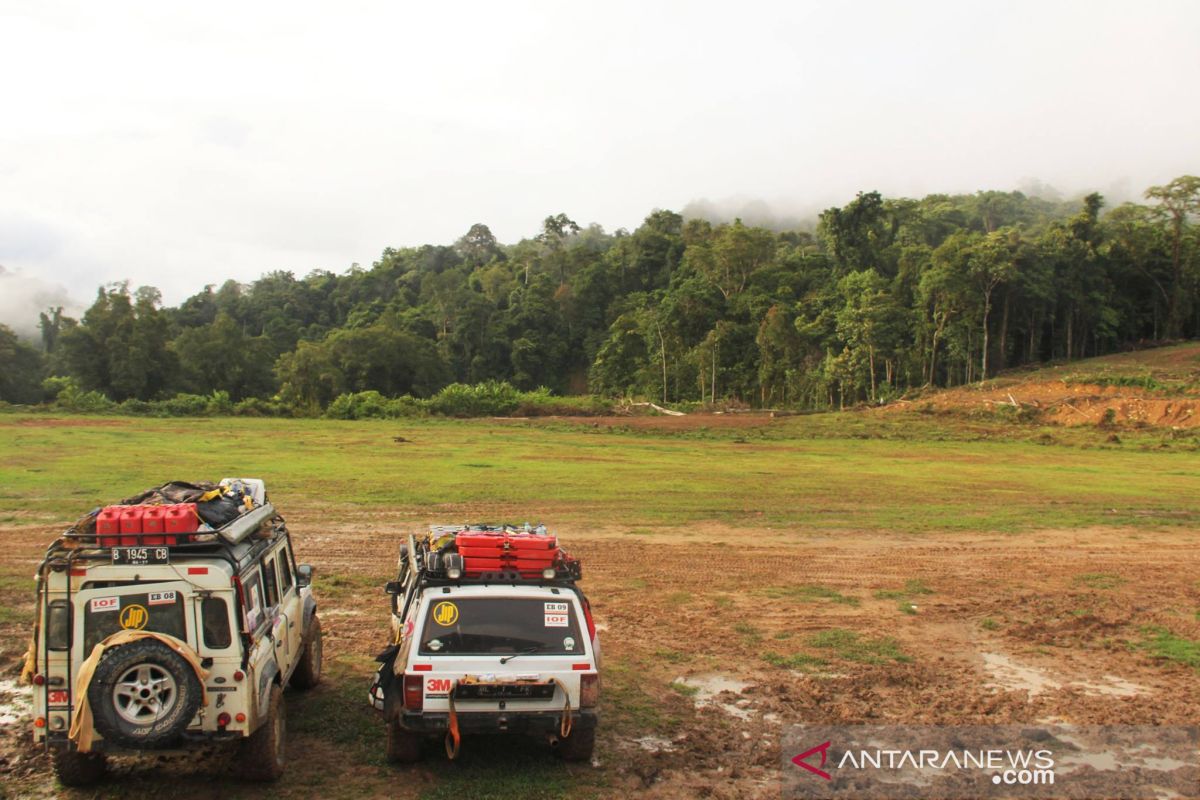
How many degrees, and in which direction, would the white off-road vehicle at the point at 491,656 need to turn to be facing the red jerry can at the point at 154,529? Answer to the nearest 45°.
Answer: approximately 90° to its left

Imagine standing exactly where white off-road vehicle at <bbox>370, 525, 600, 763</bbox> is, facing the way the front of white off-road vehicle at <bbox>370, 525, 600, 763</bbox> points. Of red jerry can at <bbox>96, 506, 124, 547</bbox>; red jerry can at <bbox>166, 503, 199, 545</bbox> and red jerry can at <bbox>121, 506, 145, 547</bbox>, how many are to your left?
3

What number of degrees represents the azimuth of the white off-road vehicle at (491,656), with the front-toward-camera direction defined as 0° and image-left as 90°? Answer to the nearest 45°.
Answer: approximately 180°

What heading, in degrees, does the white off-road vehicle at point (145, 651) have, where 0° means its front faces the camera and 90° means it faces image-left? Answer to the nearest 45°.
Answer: approximately 180°

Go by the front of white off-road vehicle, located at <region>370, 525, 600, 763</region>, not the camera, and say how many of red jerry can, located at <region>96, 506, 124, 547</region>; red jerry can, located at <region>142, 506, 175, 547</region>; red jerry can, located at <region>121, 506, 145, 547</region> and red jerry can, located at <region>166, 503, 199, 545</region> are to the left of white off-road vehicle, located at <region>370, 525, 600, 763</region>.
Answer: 4

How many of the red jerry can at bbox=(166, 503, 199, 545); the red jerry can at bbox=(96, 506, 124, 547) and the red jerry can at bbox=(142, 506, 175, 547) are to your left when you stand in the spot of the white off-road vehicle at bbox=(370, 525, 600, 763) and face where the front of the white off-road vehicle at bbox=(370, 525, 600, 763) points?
3

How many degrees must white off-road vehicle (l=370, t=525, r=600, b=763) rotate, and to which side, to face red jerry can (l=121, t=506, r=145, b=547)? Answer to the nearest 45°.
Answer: approximately 90° to its left

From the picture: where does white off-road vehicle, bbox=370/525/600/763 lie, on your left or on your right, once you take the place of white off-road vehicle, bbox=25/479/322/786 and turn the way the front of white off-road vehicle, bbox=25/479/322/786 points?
on your right

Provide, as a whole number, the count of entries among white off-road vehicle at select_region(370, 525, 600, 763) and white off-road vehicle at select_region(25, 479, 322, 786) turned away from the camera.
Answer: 2

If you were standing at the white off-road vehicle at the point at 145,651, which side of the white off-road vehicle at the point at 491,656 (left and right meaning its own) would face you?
left

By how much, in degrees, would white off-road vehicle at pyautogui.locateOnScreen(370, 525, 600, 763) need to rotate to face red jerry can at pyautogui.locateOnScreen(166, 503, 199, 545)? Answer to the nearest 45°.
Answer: approximately 90° to its left

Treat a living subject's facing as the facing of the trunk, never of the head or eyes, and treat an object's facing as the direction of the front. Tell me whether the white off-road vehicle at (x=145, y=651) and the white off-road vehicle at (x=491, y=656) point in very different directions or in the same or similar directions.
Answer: same or similar directions

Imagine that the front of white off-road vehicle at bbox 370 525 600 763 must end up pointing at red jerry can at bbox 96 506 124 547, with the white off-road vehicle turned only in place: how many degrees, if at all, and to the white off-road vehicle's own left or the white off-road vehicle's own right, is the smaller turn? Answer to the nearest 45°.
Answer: approximately 90° to the white off-road vehicle's own left
